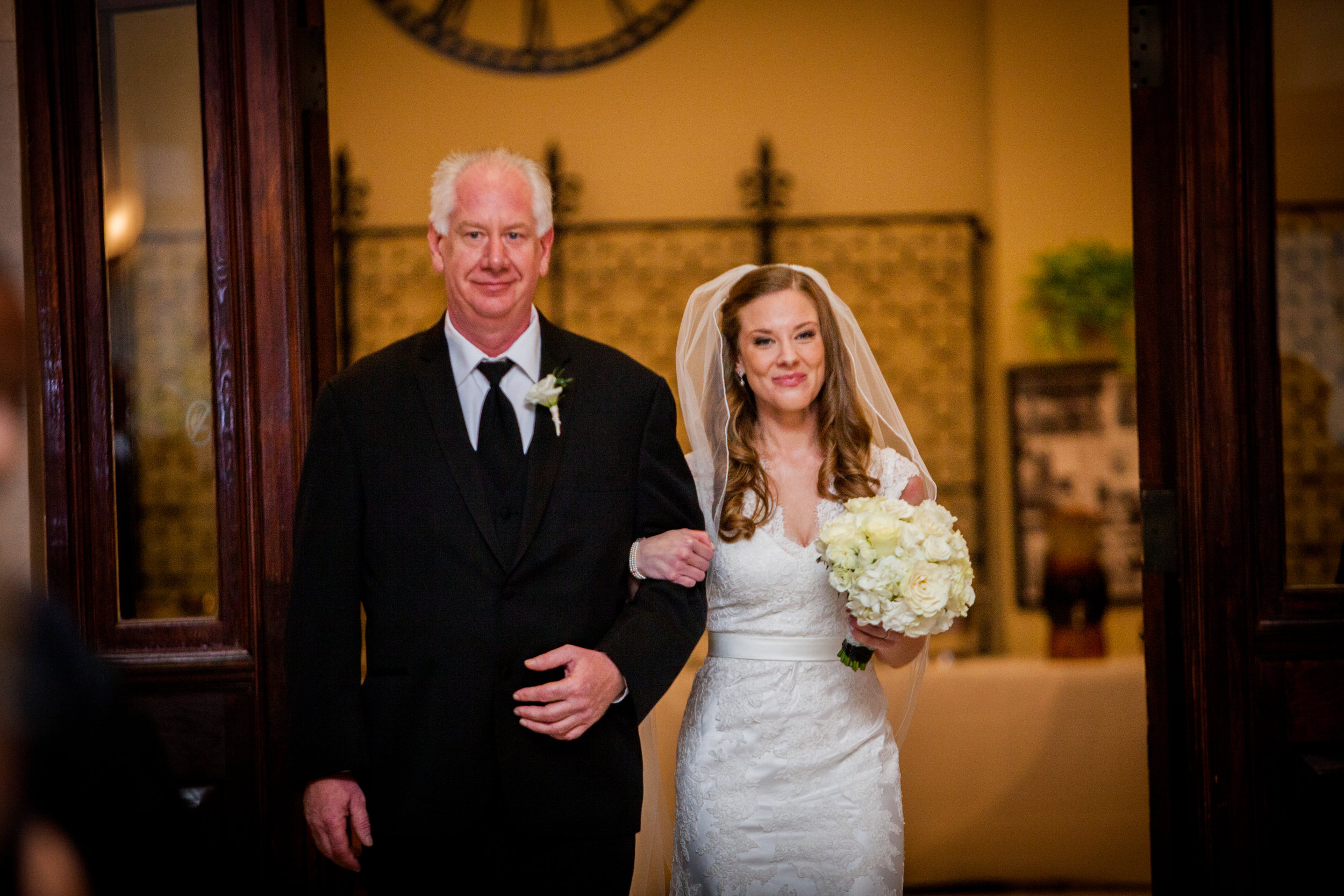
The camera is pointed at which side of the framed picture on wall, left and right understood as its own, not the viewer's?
front

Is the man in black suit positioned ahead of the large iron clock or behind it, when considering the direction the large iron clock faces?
ahead

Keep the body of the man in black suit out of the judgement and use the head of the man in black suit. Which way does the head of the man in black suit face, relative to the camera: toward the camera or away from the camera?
toward the camera

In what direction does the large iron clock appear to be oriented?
toward the camera

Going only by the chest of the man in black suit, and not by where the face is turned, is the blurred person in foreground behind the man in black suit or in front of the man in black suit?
in front

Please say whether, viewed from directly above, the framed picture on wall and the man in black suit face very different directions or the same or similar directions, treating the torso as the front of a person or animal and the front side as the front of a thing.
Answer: same or similar directions

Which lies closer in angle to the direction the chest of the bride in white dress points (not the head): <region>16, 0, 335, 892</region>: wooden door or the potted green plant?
the wooden door

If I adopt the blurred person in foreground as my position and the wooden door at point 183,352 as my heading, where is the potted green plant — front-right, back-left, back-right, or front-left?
front-right

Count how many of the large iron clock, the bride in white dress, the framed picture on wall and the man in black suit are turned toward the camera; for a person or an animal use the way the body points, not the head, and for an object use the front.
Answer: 4

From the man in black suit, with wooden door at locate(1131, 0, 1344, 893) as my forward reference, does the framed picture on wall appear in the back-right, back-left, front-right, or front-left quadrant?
front-left

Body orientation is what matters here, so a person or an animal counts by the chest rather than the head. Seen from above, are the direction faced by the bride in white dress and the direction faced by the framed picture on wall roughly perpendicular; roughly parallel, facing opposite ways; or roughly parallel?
roughly parallel

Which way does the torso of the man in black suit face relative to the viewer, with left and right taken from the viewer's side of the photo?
facing the viewer

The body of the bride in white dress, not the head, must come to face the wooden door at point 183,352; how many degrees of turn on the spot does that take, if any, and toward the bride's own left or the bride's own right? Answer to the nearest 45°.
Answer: approximately 90° to the bride's own right

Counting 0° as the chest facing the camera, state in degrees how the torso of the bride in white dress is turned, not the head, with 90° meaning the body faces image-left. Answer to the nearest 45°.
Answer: approximately 0°
